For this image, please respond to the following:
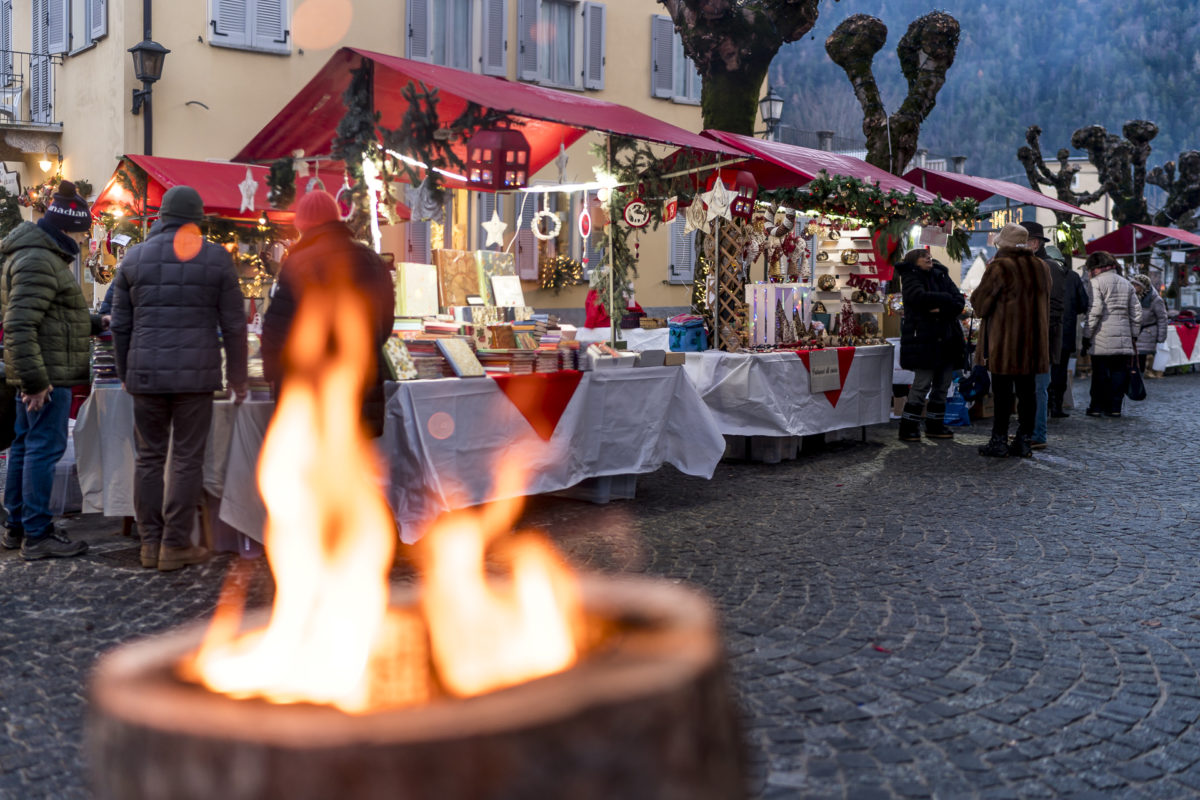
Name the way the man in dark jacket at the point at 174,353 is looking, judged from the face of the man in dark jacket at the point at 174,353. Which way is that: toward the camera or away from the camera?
away from the camera

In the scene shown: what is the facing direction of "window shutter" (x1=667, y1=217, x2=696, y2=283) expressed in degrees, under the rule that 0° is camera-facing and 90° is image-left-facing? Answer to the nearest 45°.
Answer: approximately 0°

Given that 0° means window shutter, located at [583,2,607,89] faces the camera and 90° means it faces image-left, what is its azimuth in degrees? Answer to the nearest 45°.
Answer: approximately 315°

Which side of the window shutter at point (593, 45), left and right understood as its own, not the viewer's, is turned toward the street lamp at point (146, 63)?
right
